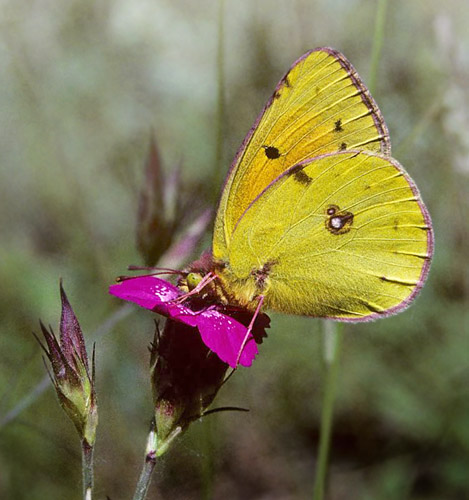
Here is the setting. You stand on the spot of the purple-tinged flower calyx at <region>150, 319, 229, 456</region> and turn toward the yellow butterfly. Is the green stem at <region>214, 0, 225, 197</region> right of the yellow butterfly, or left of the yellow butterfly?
left

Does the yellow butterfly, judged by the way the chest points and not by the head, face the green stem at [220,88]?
no

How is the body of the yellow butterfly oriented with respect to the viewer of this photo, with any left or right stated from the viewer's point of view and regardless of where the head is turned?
facing to the left of the viewer

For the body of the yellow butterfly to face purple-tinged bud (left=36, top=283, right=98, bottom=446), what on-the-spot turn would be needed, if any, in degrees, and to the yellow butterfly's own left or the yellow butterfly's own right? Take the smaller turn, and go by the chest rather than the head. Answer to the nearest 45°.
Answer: approximately 45° to the yellow butterfly's own left

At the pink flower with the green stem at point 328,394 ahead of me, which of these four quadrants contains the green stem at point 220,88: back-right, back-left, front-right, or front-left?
front-left

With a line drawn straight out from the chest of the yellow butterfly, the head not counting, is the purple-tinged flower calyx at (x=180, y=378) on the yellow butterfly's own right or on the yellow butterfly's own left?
on the yellow butterfly's own left

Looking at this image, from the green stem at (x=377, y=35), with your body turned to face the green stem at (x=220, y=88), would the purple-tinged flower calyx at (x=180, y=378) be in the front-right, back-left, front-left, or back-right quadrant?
front-left
